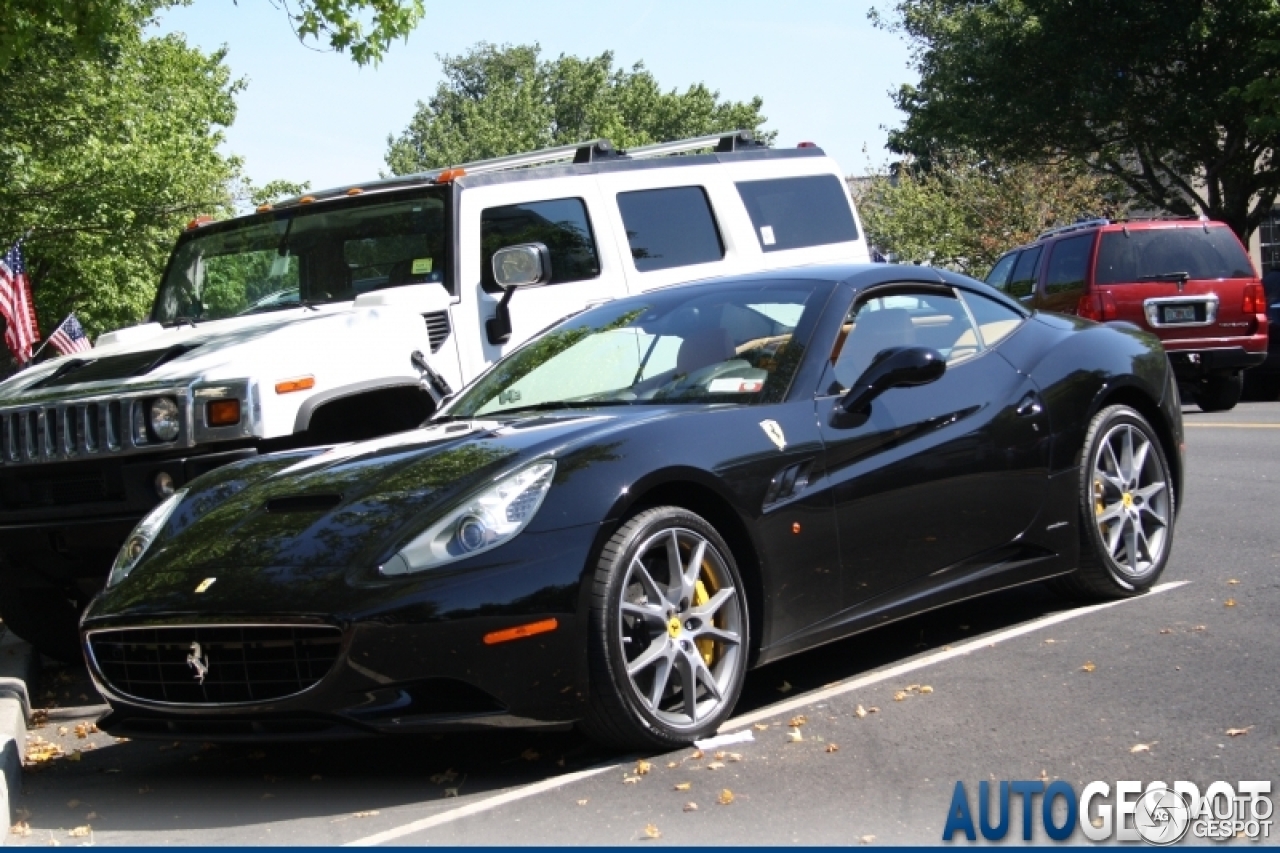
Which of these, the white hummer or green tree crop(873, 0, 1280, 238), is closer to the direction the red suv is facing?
the green tree

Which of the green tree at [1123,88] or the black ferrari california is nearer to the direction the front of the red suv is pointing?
the green tree

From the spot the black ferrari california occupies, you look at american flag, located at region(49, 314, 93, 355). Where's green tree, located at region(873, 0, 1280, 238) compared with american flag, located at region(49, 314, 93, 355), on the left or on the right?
right

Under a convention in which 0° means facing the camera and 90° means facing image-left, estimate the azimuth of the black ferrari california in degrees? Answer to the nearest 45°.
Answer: approximately 45°

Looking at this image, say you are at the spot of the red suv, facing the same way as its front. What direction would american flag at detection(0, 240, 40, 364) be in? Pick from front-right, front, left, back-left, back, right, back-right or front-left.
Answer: front-left

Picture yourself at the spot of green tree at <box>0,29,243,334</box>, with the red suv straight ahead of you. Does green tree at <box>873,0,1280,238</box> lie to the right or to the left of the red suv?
left

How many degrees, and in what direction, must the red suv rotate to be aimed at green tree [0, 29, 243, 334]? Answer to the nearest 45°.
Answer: approximately 45° to its left

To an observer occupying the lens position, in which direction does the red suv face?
facing away from the viewer and to the left of the viewer

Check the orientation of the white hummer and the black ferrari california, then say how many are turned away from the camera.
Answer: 0

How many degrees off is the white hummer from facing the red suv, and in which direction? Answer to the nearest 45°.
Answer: approximately 180°
